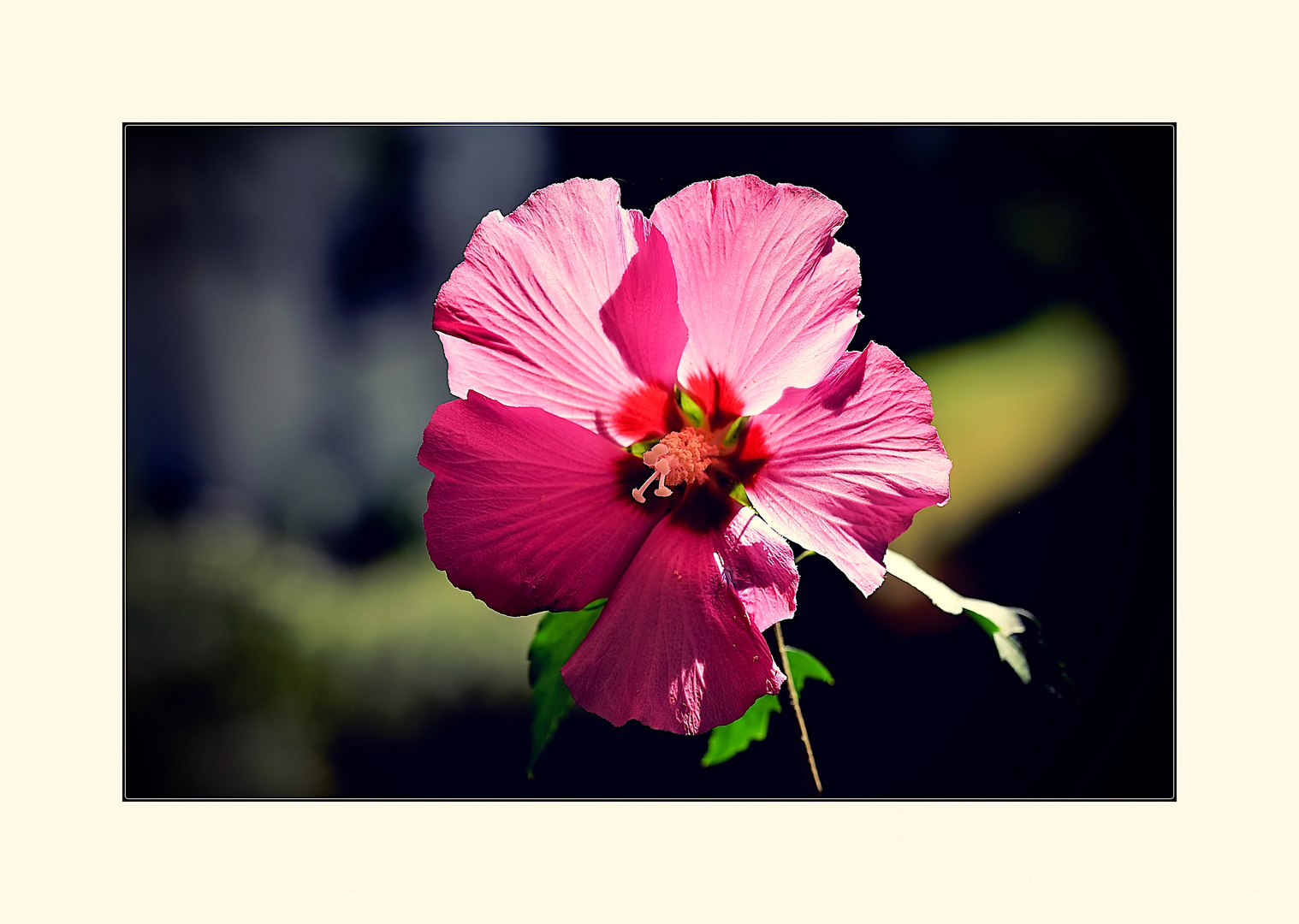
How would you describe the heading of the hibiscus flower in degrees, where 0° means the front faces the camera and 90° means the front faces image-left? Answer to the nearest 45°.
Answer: approximately 0°
